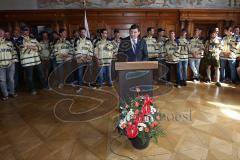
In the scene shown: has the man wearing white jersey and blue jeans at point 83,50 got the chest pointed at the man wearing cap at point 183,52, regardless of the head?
no

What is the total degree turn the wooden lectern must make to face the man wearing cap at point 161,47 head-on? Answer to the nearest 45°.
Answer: approximately 180°

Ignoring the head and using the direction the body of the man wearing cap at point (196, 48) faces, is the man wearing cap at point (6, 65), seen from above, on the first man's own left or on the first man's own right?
on the first man's own right

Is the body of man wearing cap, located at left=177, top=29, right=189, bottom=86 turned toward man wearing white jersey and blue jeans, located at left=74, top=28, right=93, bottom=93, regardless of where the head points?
no

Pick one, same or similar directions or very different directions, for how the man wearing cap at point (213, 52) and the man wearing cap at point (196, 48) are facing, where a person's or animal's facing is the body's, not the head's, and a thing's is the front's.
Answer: same or similar directions

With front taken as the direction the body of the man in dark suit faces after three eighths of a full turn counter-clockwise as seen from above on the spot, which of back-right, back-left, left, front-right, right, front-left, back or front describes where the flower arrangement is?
back-right

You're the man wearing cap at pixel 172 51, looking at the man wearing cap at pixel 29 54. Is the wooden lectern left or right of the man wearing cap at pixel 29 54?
left

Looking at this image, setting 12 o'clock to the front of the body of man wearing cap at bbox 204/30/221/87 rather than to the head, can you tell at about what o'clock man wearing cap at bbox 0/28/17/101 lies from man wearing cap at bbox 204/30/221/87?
man wearing cap at bbox 0/28/17/101 is roughly at 2 o'clock from man wearing cap at bbox 204/30/221/87.

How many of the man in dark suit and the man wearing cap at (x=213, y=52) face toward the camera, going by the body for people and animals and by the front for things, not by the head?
2

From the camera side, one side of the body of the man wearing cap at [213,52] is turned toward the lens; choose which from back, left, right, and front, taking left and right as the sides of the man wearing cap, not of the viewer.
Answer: front

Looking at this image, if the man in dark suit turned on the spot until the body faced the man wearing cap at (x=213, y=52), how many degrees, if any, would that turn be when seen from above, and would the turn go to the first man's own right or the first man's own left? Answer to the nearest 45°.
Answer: approximately 135° to the first man's own left

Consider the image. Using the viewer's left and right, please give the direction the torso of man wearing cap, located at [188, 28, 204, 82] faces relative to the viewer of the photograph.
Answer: facing the viewer

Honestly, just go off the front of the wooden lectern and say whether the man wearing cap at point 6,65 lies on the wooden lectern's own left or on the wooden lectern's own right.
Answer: on the wooden lectern's own right

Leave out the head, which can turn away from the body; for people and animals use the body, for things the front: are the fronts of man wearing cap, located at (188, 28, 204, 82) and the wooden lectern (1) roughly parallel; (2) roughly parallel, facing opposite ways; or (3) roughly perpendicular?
roughly parallel
